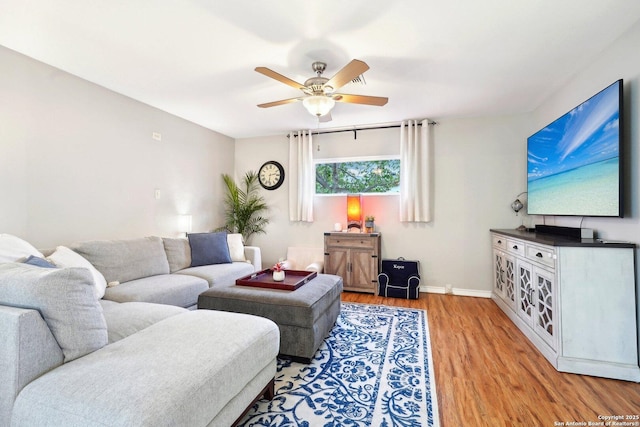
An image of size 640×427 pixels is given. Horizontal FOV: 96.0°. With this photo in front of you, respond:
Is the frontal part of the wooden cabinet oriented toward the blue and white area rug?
yes

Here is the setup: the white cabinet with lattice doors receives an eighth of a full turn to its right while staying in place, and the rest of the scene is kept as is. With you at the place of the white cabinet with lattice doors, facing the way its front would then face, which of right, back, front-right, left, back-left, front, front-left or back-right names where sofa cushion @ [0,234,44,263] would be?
left

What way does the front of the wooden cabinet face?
toward the camera

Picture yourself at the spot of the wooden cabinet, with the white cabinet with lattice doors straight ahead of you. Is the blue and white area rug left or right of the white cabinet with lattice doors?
right

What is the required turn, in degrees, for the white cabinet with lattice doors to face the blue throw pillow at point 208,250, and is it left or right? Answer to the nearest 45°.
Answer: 0° — it already faces it

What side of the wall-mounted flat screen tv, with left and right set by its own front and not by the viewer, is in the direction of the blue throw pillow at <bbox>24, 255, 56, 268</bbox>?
front

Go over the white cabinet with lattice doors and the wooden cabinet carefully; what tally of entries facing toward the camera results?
1

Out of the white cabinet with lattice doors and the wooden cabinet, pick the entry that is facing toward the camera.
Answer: the wooden cabinet

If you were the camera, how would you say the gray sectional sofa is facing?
facing the viewer and to the right of the viewer

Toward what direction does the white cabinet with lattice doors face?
to the viewer's left

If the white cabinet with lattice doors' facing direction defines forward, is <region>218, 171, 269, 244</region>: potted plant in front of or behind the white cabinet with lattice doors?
in front

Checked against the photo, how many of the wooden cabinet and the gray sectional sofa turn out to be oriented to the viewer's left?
0

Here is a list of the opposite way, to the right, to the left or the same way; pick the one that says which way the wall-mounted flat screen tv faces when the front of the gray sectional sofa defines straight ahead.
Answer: the opposite way

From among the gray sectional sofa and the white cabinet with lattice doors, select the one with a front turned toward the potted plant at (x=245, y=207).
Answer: the white cabinet with lattice doors

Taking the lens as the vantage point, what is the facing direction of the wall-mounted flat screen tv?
facing the viewer and to the left of the viewer

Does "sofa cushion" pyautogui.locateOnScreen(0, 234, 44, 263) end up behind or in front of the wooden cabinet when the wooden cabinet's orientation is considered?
in front

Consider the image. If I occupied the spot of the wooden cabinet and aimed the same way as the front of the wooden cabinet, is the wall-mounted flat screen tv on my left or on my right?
on my left

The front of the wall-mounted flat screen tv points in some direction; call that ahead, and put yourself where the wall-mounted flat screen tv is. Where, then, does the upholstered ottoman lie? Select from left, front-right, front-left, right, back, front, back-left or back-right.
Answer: front
